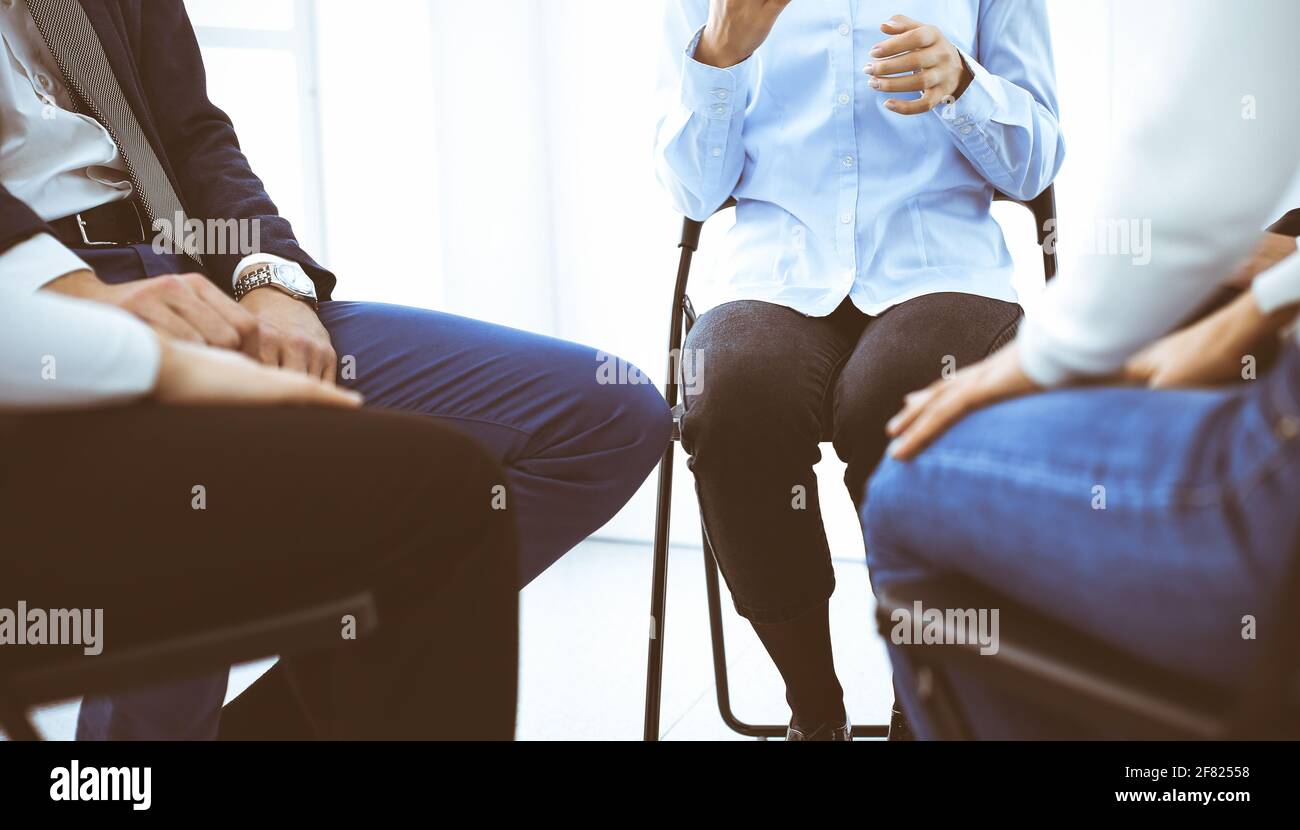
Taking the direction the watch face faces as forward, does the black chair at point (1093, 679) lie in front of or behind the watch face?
in front

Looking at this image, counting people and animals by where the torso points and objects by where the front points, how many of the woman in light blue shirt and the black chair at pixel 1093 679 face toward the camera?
1

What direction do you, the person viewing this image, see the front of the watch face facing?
facing the viewer and to the right of the viewer

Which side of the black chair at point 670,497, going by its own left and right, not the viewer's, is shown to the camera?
front

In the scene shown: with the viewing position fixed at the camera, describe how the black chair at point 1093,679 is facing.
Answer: facing away from the viewer and to the left of the viewer

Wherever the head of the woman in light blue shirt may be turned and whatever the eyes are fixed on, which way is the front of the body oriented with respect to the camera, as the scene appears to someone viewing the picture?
toward the camera
